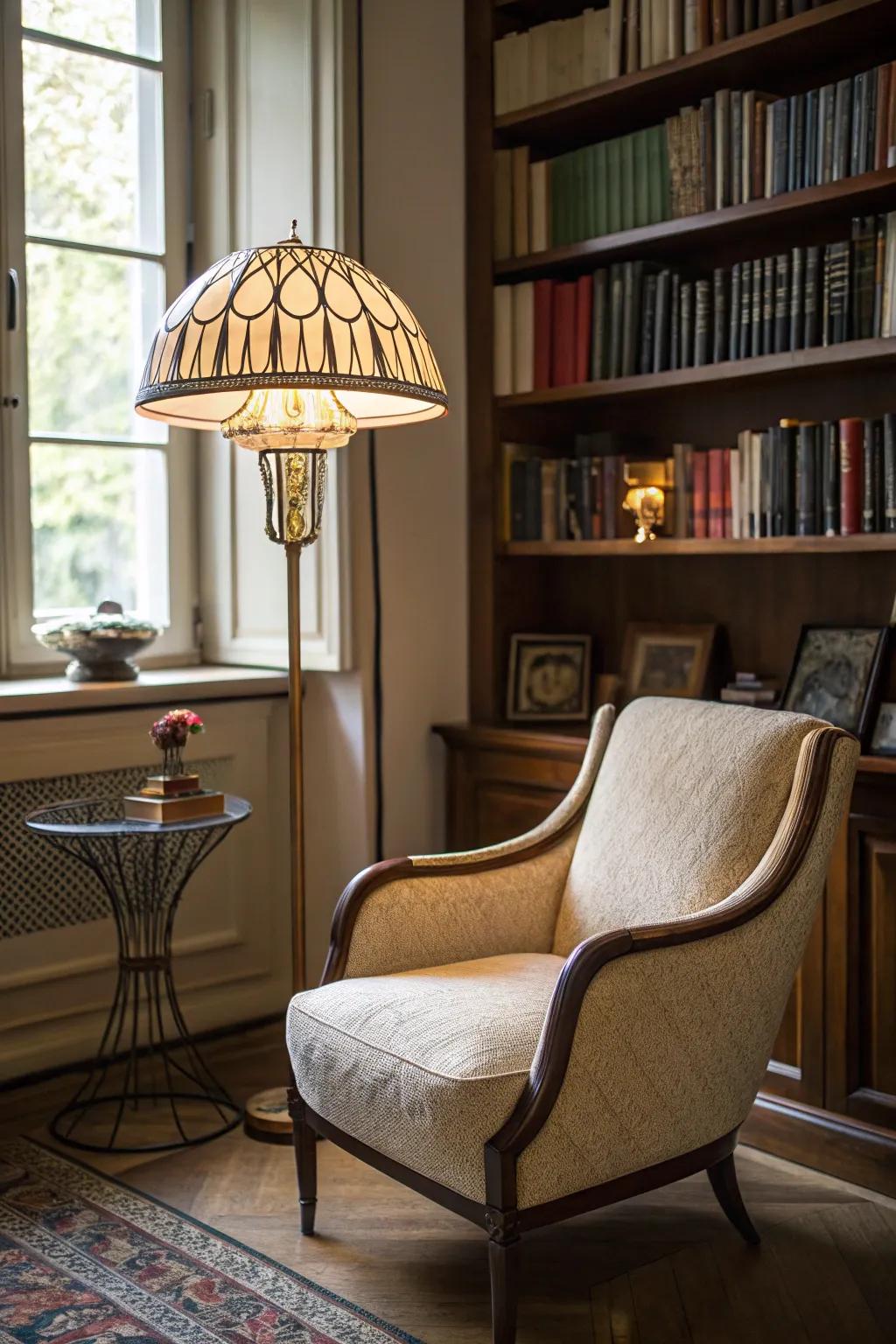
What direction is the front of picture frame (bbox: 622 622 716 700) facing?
toward the camera

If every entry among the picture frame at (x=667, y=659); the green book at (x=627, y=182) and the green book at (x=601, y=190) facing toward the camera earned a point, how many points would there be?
3

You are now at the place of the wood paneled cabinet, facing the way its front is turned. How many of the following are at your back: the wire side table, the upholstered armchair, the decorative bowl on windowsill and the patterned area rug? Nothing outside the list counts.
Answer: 0

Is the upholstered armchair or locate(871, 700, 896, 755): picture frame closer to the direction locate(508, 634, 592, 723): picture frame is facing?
the upholstered armchair

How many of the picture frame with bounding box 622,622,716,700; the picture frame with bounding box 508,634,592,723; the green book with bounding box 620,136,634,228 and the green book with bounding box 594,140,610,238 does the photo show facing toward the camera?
4

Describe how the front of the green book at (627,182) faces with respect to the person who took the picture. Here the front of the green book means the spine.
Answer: facing the viewer

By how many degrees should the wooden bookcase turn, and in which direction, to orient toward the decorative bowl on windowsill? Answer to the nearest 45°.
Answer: approximately 45° to its right

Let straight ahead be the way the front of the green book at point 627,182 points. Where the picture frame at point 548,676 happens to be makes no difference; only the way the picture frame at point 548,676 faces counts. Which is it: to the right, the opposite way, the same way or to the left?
the same way

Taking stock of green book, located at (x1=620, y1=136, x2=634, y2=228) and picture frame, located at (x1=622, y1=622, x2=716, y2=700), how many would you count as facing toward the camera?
2

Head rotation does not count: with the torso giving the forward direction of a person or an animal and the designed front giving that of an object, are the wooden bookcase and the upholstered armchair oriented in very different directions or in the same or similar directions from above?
same or similar directions

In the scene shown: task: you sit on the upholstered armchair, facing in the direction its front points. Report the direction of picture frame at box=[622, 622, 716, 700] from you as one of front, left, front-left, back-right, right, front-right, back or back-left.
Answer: back-right

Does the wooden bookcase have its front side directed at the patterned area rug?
yes
